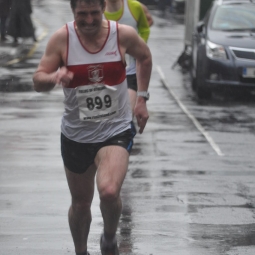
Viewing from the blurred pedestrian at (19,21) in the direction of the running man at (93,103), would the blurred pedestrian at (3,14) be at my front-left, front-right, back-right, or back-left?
back-right

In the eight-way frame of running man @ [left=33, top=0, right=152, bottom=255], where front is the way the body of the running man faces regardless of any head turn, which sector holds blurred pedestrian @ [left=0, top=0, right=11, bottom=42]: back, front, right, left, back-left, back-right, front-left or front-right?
back

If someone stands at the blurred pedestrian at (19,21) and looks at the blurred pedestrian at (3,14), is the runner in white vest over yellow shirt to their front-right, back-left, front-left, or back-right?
back-left

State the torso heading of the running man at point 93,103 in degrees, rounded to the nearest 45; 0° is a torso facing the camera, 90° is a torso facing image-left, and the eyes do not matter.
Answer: approximately 0°

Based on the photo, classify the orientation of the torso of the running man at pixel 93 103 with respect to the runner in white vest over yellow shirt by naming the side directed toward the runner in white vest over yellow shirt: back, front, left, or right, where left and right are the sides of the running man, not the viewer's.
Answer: back

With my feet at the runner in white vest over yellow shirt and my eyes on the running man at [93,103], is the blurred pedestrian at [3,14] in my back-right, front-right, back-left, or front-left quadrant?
back-right

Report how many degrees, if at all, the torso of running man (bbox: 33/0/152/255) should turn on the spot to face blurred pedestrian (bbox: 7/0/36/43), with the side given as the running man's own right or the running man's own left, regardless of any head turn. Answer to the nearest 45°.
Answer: approximately 180°
